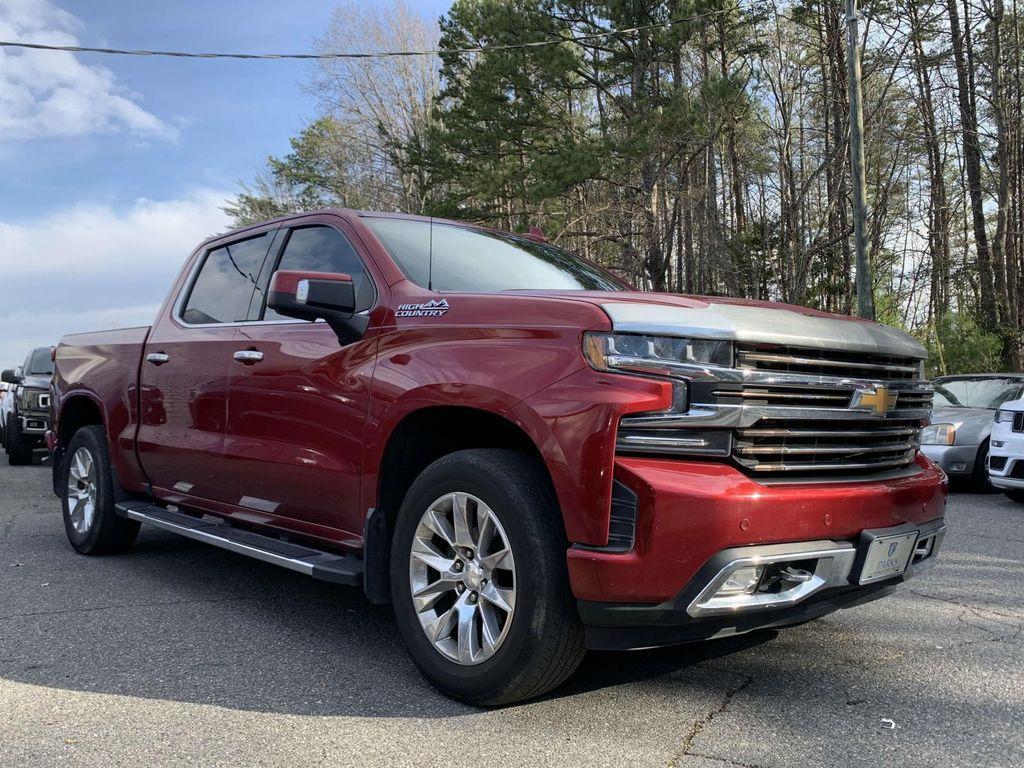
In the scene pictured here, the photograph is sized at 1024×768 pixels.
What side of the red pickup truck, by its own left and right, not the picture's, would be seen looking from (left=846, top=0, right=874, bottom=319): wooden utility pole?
left

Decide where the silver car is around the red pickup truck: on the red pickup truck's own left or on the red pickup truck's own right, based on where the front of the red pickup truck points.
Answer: on the red pickup truck's own left

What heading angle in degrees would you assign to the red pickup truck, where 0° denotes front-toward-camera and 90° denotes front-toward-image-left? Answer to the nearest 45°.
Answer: approximately 315°

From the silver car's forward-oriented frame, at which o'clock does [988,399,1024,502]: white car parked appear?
The white car parked is roughly at 10 o'clock from the silver car.

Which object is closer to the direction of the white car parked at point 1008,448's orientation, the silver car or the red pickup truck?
the red pickup truck

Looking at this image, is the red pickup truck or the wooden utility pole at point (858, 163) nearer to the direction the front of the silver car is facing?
the red pickup truck

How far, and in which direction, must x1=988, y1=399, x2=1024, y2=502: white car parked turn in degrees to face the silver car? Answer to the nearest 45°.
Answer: approximately 135° to its right
